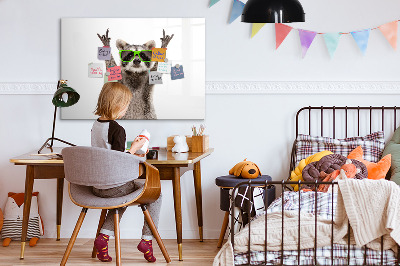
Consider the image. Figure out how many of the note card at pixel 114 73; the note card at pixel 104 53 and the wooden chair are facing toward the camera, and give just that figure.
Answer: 2

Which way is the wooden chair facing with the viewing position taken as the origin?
facing away from the viewer and to the right of the viewer

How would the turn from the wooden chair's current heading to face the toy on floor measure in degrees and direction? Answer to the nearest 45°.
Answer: approximately 90° to its left

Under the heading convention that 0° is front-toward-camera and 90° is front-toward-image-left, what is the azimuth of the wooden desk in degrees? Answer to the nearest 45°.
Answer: approximately 0°

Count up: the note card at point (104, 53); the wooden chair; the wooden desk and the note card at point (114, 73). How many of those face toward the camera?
3

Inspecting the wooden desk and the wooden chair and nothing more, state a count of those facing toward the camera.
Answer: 1

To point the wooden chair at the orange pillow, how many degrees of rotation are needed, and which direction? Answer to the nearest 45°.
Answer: approximately 45° to its right
